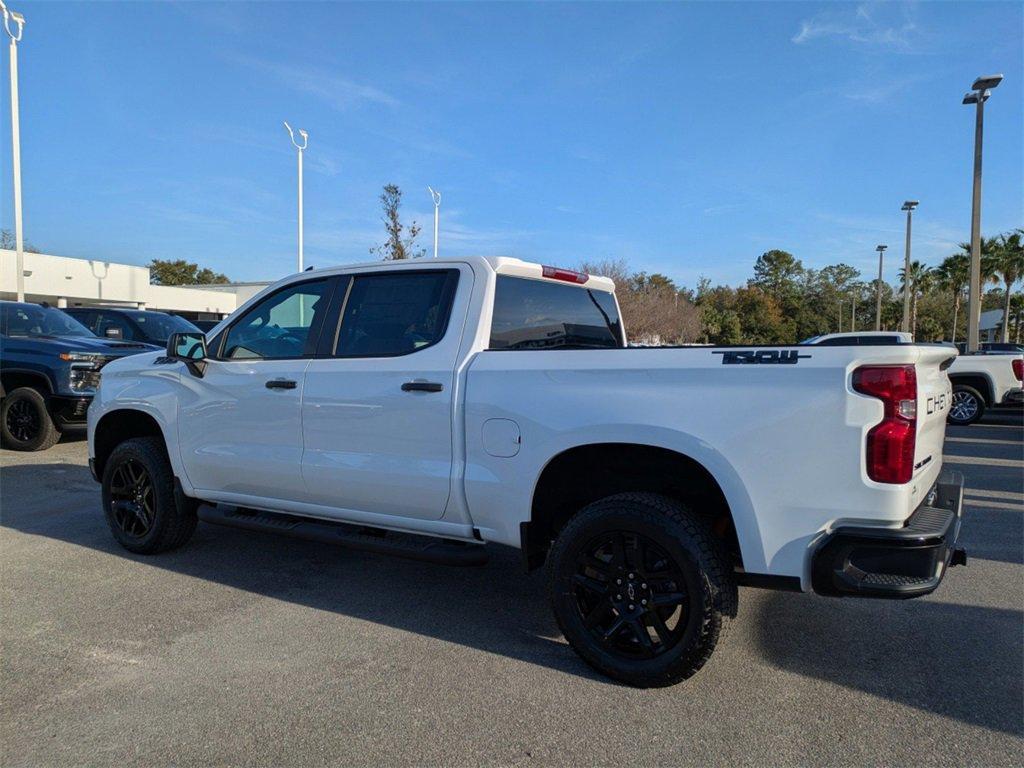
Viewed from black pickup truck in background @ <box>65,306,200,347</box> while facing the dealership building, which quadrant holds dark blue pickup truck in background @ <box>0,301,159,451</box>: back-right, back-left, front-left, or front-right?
back-left

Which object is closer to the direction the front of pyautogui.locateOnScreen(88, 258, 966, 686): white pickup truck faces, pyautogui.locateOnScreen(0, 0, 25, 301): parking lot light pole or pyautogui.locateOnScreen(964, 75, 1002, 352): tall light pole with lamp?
the parking lot light pole

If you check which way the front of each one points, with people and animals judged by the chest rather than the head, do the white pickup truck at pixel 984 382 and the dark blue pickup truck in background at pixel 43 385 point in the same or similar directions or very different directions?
very different directions

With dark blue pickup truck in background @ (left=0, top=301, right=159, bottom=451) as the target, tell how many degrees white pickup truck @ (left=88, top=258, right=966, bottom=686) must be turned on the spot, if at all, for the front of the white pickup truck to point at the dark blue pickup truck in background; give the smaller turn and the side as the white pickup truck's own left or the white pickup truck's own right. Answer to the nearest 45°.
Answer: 0° — it already faces it

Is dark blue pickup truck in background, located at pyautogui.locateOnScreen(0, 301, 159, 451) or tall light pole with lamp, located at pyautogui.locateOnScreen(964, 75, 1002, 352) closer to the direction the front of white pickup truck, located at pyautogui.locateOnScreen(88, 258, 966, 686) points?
the dark blue pickup truck in background

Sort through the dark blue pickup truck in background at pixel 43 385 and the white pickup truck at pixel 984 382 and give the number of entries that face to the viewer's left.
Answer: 1

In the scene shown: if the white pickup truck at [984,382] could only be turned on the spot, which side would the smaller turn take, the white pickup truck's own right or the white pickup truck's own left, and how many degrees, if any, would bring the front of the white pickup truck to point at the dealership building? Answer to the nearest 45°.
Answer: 0° — it already faces it

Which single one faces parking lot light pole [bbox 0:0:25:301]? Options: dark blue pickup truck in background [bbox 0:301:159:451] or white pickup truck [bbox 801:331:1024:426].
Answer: the white pickup truck

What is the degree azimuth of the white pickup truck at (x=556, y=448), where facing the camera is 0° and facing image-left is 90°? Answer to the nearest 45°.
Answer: approximately 135°

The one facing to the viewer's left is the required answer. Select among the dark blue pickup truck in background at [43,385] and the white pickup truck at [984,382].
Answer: the white pickup truck

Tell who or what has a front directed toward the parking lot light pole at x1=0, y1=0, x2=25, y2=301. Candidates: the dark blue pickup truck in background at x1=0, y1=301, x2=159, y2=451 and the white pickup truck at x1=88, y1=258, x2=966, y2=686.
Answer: the white pickup truck

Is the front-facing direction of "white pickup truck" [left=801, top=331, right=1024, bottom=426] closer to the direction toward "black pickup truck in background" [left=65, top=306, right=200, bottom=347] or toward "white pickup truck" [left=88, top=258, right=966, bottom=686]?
the black pickup truck in background

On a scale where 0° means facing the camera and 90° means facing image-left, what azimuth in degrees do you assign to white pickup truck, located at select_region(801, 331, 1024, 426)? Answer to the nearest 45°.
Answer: approximately 90°

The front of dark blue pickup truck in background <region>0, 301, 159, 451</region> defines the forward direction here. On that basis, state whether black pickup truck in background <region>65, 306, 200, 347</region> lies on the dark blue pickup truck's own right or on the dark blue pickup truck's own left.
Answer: on the dark blue pickup truck's own left

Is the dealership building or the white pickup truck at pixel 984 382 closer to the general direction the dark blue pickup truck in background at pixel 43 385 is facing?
the white pickup truck
